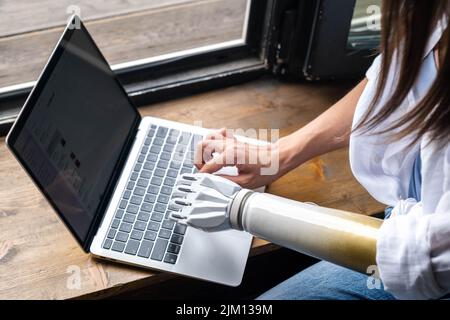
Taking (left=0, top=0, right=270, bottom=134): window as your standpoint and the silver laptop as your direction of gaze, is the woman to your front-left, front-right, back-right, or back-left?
front-left

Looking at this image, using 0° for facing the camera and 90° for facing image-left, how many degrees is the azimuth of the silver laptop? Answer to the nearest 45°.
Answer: approximately 270°

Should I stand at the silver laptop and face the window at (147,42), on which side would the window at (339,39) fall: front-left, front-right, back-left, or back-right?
front-right
